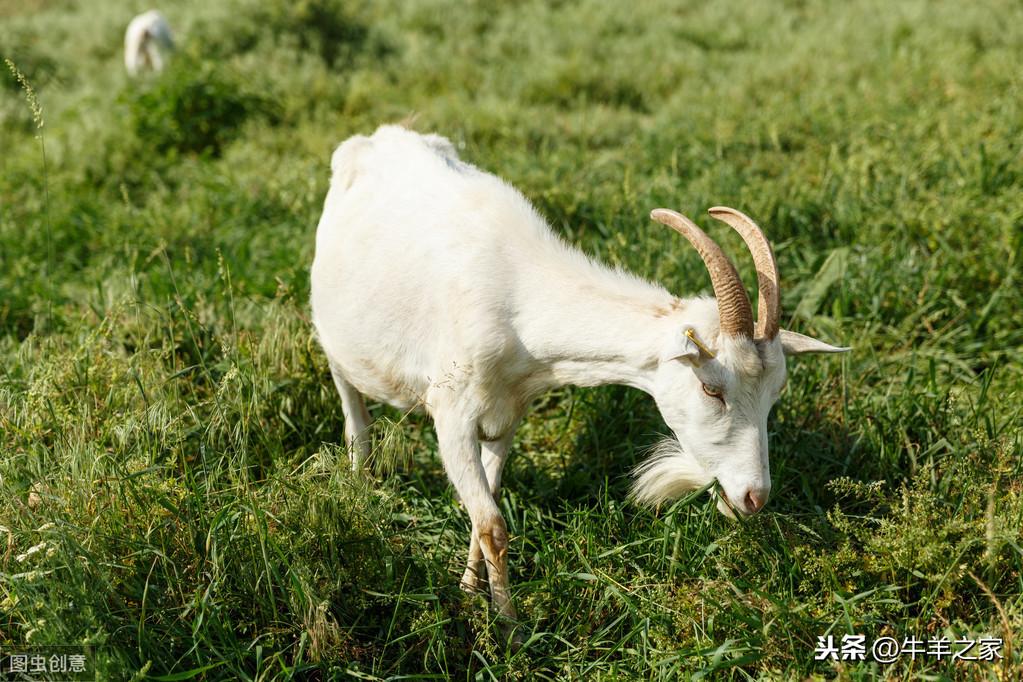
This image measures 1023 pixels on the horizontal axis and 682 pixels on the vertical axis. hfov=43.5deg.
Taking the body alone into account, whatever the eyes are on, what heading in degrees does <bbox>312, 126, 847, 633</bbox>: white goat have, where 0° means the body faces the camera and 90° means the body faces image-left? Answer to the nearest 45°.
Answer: approximately 315°

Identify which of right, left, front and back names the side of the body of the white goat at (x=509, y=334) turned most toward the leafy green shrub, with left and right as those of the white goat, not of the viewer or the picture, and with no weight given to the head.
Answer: back

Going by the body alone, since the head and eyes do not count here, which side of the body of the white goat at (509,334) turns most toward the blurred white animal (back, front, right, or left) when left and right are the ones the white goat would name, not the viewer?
back
